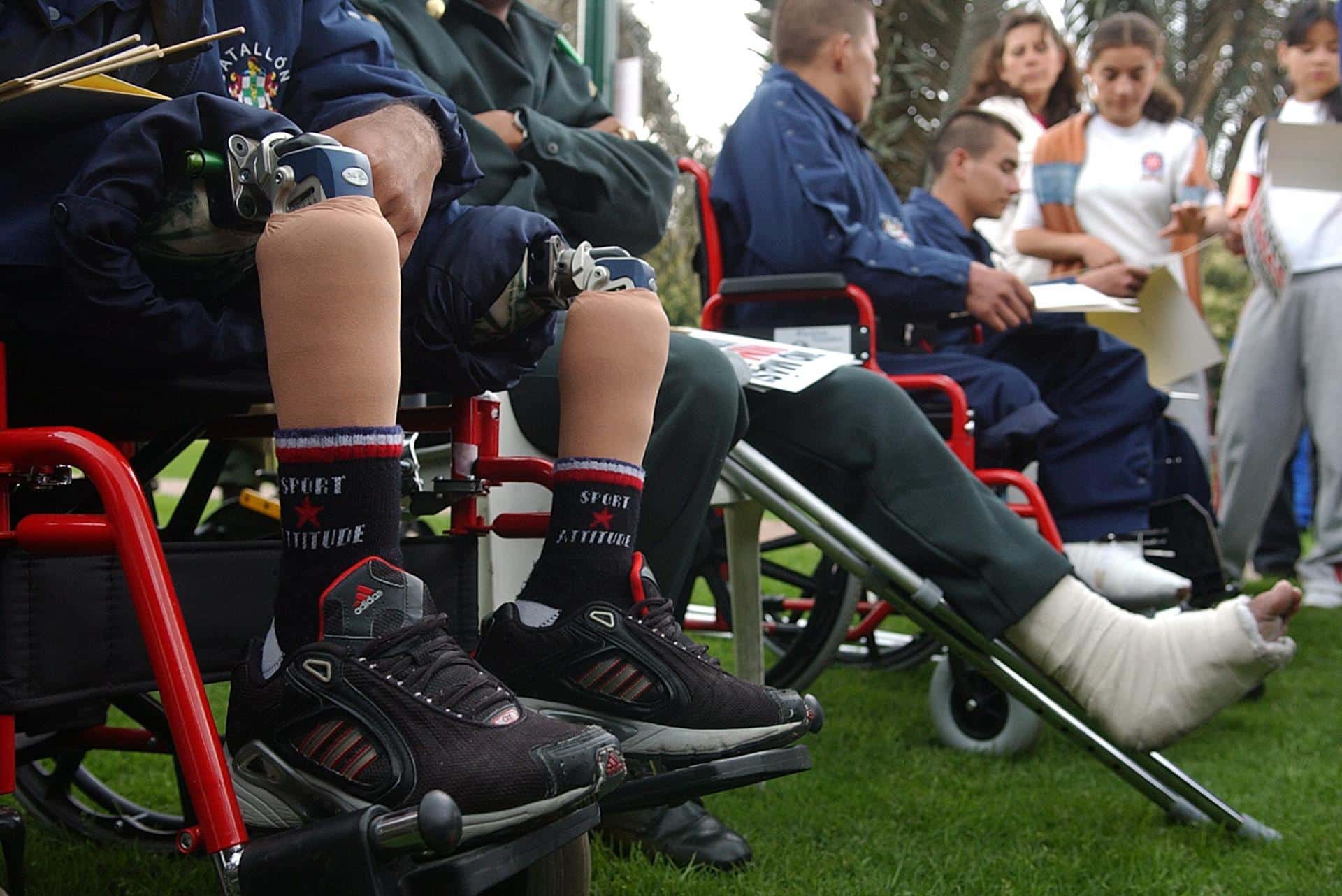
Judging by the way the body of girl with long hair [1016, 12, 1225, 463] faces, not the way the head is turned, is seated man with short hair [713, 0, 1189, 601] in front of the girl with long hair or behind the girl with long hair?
in front

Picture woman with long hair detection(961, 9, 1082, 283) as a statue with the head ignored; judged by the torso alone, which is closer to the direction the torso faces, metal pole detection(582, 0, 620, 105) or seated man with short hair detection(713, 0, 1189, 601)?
the seated man with short hair

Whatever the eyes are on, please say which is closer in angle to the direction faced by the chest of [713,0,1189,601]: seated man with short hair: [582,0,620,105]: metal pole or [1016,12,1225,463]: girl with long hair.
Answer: the girl with long hair

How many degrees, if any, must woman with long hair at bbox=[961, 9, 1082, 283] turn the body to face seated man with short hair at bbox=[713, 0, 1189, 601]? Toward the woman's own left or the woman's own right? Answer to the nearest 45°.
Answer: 0° — they already face them

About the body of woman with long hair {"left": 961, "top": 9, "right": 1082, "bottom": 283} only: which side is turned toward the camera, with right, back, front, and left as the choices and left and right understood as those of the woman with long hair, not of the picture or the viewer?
front

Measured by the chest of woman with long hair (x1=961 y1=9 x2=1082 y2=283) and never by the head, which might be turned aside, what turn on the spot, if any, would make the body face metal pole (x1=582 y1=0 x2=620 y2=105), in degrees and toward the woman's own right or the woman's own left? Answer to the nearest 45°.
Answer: approximately 45° to the woman's own right

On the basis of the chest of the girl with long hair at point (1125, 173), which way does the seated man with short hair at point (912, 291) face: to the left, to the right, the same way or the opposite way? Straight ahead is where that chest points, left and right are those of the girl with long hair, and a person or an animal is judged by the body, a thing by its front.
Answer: to the left

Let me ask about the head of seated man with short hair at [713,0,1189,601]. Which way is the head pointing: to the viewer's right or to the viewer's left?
to the viewer's right

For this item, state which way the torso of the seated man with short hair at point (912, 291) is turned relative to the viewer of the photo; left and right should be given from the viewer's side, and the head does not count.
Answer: facing to the right of the viewer

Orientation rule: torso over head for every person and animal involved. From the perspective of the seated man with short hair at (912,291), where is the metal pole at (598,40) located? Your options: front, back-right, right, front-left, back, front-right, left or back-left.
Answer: back-left

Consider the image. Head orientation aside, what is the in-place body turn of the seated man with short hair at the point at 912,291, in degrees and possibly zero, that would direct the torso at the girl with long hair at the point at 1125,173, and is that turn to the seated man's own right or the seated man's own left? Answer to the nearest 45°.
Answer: approximately 45° to the seated man's own left

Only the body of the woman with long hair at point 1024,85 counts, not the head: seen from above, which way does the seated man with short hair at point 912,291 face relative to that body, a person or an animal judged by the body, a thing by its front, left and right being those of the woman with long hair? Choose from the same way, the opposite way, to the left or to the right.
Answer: to the left

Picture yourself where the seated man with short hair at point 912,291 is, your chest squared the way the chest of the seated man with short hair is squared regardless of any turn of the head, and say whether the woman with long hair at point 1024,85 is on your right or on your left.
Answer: on your left

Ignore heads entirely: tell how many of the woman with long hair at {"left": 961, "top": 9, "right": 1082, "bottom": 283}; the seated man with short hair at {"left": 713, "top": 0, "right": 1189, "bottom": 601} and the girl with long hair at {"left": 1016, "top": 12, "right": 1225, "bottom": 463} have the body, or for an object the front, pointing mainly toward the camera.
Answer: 2

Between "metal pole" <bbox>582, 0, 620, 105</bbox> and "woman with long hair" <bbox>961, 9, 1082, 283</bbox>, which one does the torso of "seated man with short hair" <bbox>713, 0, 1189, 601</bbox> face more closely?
the woman with long hair
